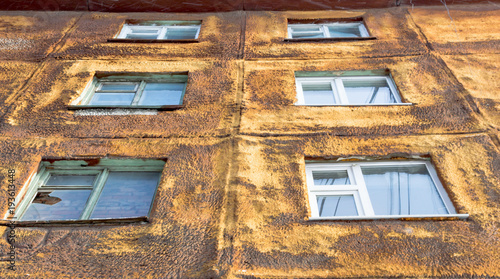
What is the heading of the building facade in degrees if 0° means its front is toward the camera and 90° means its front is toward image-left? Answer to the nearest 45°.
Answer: approximately 0°
